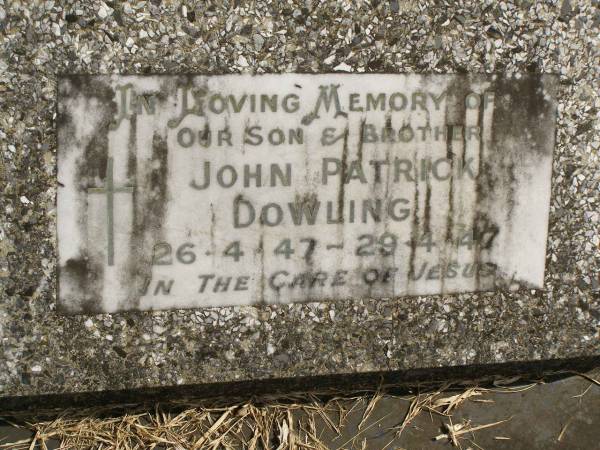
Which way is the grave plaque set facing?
toward the camera
